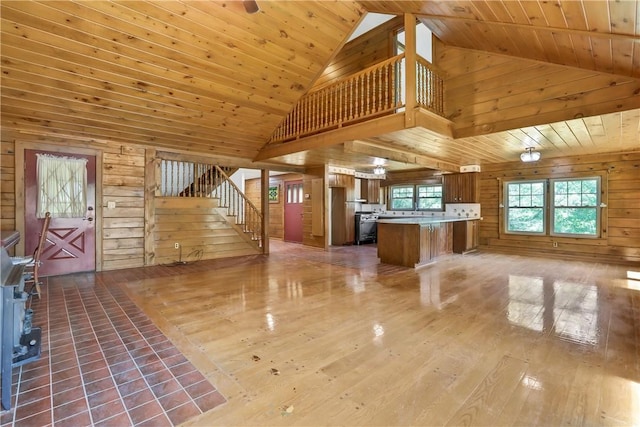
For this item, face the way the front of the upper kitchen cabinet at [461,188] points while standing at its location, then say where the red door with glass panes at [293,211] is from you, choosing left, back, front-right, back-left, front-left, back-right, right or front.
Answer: front-right

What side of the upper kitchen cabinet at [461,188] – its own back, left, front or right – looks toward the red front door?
front

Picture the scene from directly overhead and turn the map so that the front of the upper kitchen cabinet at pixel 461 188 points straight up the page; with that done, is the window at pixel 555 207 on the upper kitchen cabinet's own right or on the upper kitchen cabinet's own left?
on the upper kitchen cabinet's own left

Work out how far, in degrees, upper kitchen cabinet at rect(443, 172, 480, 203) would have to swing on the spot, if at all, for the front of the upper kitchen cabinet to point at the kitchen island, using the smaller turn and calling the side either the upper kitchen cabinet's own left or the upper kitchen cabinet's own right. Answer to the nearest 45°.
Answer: approximately 45° to the upper kitchen cabinet's own left

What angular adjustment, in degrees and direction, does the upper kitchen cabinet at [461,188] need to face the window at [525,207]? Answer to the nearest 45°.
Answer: approximately 135° to its left

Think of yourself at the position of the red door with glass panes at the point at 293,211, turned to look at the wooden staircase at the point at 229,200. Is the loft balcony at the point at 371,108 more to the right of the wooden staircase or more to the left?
left

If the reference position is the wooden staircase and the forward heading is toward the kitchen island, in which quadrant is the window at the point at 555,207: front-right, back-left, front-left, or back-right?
front-left

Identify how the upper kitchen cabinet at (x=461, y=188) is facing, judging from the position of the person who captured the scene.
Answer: facing the viewer and to the left of the viewer
